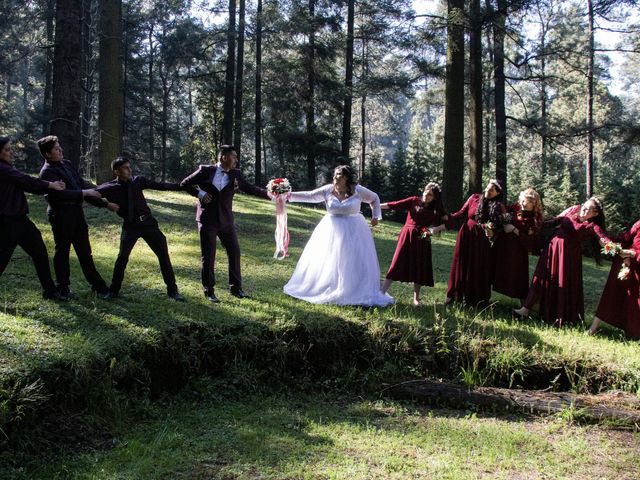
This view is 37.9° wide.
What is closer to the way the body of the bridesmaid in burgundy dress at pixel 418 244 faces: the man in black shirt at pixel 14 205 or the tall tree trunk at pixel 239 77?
the man in black shirt

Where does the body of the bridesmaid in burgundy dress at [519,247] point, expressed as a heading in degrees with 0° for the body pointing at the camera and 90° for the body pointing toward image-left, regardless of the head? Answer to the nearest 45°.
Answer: approximately 45°

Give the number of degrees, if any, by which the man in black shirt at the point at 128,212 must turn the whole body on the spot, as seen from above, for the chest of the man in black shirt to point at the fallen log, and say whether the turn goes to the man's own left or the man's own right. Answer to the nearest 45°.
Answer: approximately 45° to the man's own left

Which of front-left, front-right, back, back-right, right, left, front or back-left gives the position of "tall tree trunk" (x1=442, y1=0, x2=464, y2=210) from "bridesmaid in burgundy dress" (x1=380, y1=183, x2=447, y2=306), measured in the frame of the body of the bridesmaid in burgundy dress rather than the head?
back

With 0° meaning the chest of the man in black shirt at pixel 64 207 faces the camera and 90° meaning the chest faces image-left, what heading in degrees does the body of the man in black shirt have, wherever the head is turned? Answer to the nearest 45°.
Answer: approximately 315°

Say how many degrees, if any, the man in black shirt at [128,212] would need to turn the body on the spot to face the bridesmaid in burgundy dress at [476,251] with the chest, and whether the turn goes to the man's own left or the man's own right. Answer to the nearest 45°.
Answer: approximately 90° to the man's own left

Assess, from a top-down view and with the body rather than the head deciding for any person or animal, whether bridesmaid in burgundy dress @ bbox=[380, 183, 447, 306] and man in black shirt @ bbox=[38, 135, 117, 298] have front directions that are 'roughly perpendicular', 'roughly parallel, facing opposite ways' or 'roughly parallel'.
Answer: roughly perpendicular

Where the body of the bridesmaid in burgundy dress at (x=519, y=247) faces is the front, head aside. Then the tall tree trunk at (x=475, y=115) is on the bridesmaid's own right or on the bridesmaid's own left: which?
on the bridesmaid's own right

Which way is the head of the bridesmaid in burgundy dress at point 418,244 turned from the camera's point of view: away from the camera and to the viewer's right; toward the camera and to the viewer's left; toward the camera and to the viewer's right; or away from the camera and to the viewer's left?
toward the camera and to the viewer's left

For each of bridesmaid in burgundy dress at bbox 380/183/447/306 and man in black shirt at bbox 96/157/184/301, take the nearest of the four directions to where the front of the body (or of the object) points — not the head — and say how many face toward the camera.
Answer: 2

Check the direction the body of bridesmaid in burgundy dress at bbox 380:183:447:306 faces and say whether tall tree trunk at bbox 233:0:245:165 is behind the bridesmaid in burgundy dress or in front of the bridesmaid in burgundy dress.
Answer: behind
